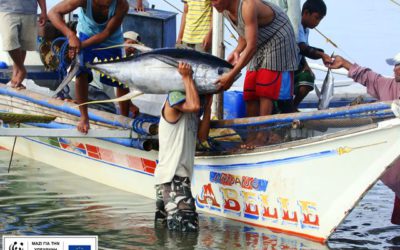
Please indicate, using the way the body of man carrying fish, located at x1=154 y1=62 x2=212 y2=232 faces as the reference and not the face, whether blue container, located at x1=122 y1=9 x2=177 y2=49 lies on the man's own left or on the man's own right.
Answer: on the man's own left
